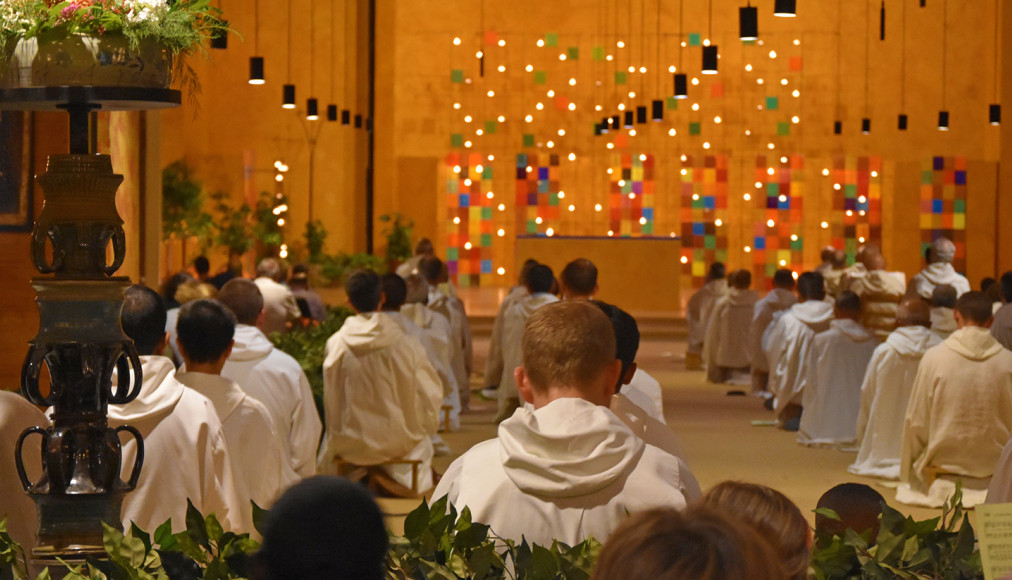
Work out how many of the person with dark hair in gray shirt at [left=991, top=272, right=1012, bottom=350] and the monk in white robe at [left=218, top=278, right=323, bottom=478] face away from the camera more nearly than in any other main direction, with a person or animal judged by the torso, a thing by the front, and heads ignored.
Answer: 2

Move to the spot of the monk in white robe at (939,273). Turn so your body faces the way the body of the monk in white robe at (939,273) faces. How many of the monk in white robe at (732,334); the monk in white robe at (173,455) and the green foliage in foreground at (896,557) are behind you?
2

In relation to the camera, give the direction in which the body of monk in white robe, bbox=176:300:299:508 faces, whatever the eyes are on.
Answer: away from the camera

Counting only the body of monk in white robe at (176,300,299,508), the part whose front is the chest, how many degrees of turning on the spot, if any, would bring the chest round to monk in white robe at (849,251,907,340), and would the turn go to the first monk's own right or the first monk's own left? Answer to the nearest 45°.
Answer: approximately 45° to the first monk's own right

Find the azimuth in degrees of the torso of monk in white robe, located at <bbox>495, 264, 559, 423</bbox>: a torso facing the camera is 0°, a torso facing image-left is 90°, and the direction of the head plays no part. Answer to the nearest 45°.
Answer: approximately 180°

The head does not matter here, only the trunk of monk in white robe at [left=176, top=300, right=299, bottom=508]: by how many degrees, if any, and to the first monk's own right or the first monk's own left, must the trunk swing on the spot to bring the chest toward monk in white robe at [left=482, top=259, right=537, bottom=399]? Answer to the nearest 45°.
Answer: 0° — they already face them

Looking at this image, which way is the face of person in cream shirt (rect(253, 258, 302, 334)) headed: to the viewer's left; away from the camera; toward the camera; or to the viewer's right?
away from the camera

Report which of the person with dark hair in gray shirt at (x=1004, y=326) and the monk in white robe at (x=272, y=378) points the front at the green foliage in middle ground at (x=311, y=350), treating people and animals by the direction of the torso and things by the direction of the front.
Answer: the monk in white robe at (x=272, y=378)

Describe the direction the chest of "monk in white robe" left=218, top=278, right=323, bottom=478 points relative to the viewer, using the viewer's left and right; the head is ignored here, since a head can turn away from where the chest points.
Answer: facing away from the viewer

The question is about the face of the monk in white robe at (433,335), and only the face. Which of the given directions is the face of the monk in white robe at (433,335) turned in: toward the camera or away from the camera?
away from the camera

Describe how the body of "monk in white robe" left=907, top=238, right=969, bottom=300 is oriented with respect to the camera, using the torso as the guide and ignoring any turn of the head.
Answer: away from the camera

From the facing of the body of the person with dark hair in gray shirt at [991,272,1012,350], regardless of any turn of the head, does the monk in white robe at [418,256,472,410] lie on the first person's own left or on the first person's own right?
on the first person's own left

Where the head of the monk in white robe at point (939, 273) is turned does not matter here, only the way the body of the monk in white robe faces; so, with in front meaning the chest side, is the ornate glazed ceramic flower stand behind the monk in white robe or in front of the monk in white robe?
behind

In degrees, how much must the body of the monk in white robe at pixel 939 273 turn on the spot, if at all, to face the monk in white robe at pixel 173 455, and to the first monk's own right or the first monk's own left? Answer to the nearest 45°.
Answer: approximately 180°

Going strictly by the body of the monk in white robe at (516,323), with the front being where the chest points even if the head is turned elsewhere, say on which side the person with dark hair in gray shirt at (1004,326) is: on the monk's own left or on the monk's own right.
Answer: on the monk's own right

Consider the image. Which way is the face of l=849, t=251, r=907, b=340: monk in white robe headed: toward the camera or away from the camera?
away from the camera
